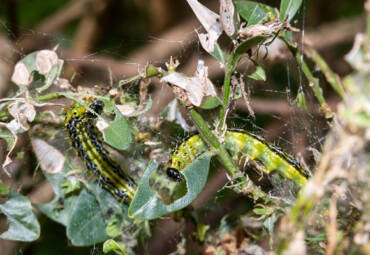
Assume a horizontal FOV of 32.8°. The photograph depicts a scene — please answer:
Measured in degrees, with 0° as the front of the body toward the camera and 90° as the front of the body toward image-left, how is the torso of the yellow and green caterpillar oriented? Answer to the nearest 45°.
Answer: approximately 90°
